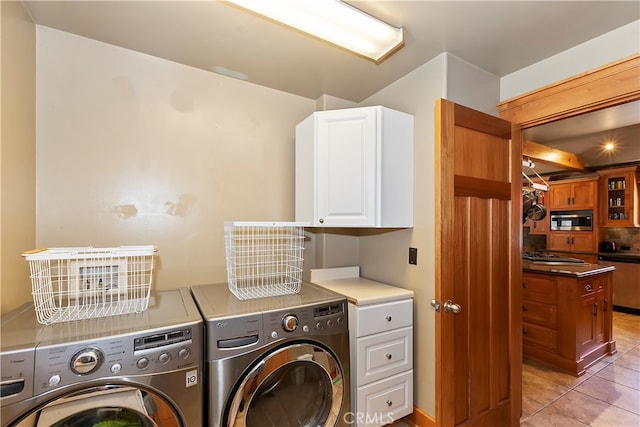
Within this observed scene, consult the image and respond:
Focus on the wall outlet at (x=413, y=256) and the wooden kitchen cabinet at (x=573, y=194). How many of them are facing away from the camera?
0

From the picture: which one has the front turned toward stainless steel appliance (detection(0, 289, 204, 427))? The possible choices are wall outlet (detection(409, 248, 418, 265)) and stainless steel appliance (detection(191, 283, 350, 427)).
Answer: the wall outlet

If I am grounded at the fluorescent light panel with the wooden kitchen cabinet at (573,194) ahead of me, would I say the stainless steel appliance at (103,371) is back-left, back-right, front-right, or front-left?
back-left

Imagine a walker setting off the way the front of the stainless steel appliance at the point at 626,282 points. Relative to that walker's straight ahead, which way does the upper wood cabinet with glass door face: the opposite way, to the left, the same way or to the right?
the same way

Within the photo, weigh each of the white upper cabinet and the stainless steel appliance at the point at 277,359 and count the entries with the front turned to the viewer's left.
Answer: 0

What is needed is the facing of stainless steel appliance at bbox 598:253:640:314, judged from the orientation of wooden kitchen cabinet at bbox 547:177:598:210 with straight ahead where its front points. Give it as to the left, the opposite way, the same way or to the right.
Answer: the same way

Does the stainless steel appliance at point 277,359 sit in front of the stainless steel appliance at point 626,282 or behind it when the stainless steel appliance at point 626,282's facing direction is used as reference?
in front

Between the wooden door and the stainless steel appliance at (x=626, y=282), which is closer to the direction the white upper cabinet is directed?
the wooden door

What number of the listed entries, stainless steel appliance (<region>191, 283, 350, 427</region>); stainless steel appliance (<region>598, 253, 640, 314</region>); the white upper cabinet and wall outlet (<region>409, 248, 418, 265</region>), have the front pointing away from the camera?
0

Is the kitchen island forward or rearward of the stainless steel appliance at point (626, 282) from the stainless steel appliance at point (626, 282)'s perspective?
forward

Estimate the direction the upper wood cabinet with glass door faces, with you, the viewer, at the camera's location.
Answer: facing the viewer and to the left of the viewer

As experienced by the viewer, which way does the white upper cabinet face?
facing the viewer
